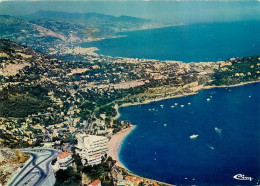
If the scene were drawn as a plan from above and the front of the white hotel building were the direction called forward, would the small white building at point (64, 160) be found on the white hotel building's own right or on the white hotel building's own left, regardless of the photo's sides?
on the white hotel building's own right

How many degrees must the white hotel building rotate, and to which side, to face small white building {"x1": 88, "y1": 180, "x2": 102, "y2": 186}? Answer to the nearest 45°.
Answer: approximately 45° to its right

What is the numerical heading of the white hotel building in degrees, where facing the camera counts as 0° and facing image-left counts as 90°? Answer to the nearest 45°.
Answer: approximately 315°

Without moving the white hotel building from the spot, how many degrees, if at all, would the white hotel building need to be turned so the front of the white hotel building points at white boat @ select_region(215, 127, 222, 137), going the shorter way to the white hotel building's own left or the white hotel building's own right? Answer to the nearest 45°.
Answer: approximately 45° to the white hotel building's own left
